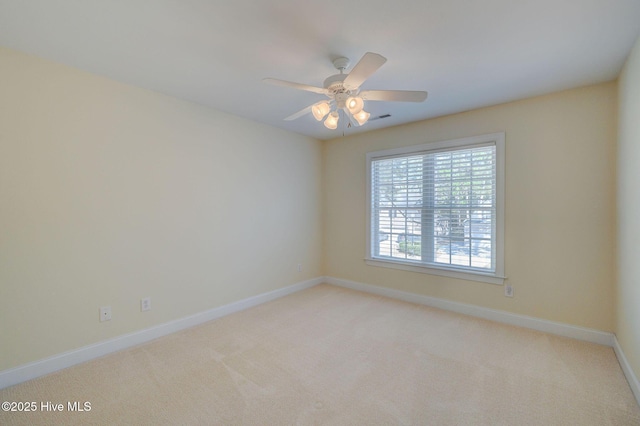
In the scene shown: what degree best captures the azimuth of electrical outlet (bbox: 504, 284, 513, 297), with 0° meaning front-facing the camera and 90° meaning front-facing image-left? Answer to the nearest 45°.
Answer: approximately 0°

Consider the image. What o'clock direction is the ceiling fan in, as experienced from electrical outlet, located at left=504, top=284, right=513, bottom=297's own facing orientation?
The ceiling fan is roughly at 1 o'clock from the electrical outlet.

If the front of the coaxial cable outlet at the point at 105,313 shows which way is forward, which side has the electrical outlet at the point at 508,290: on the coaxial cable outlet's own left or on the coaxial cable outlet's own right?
on the coaxial cable outlet's own left

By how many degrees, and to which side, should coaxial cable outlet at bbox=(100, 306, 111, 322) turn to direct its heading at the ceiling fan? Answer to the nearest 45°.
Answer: approximately 45° to its left

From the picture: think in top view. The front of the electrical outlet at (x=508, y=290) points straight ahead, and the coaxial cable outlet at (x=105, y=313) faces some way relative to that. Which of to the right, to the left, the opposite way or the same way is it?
to the left

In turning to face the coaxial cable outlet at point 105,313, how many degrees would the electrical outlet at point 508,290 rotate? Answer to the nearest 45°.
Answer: approximately 45° to its right
